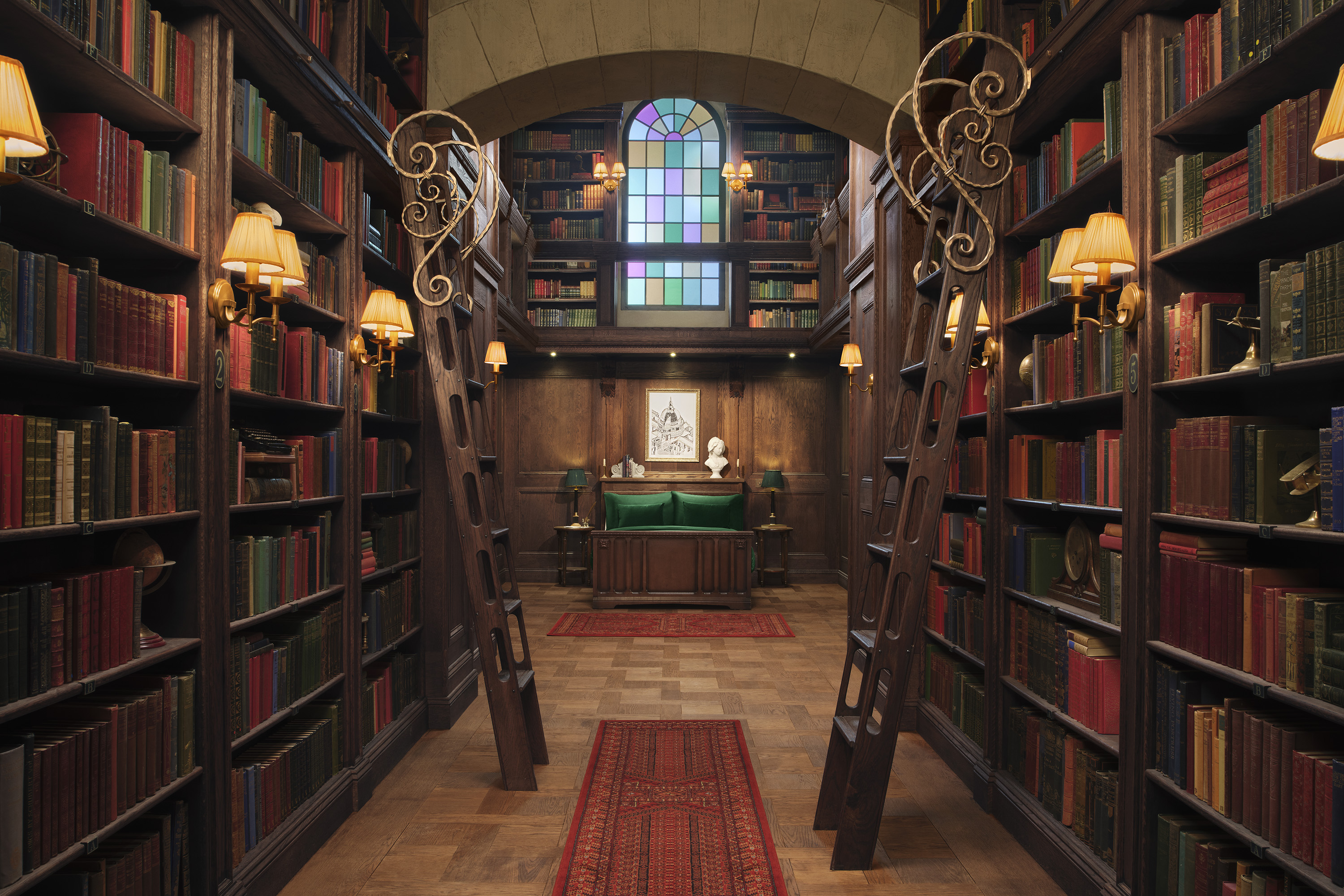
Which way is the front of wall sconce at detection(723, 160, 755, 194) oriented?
toward the camera

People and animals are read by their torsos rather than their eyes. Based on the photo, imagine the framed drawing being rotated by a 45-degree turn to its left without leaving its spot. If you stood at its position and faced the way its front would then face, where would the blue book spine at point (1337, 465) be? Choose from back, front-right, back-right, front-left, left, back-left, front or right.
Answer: front-right

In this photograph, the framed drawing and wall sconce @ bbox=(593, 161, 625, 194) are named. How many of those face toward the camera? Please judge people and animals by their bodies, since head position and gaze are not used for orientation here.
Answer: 2

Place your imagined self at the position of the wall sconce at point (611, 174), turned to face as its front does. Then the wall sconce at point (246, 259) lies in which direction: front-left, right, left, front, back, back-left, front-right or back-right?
front

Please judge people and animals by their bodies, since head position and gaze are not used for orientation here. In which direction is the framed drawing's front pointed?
toward the camera

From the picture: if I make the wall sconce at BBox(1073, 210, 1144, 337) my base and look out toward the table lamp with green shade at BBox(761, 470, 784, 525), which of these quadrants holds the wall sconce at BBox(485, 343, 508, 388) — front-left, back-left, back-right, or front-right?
front-left

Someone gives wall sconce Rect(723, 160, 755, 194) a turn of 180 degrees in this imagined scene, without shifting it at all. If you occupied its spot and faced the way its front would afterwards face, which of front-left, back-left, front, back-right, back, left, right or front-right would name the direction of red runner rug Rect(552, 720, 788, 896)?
back

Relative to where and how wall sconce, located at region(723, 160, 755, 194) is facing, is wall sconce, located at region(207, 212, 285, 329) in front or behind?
in front

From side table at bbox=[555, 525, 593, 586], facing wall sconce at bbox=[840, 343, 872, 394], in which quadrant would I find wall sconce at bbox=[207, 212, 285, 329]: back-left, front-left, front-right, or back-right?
front-right

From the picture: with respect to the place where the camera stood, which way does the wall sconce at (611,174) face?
facing the viewer

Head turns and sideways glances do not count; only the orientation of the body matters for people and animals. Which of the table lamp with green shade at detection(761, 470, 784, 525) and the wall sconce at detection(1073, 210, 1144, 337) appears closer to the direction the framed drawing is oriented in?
the wall sconce

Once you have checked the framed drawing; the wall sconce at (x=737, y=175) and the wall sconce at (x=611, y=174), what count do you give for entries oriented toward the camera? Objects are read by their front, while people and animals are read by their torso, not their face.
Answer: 3
